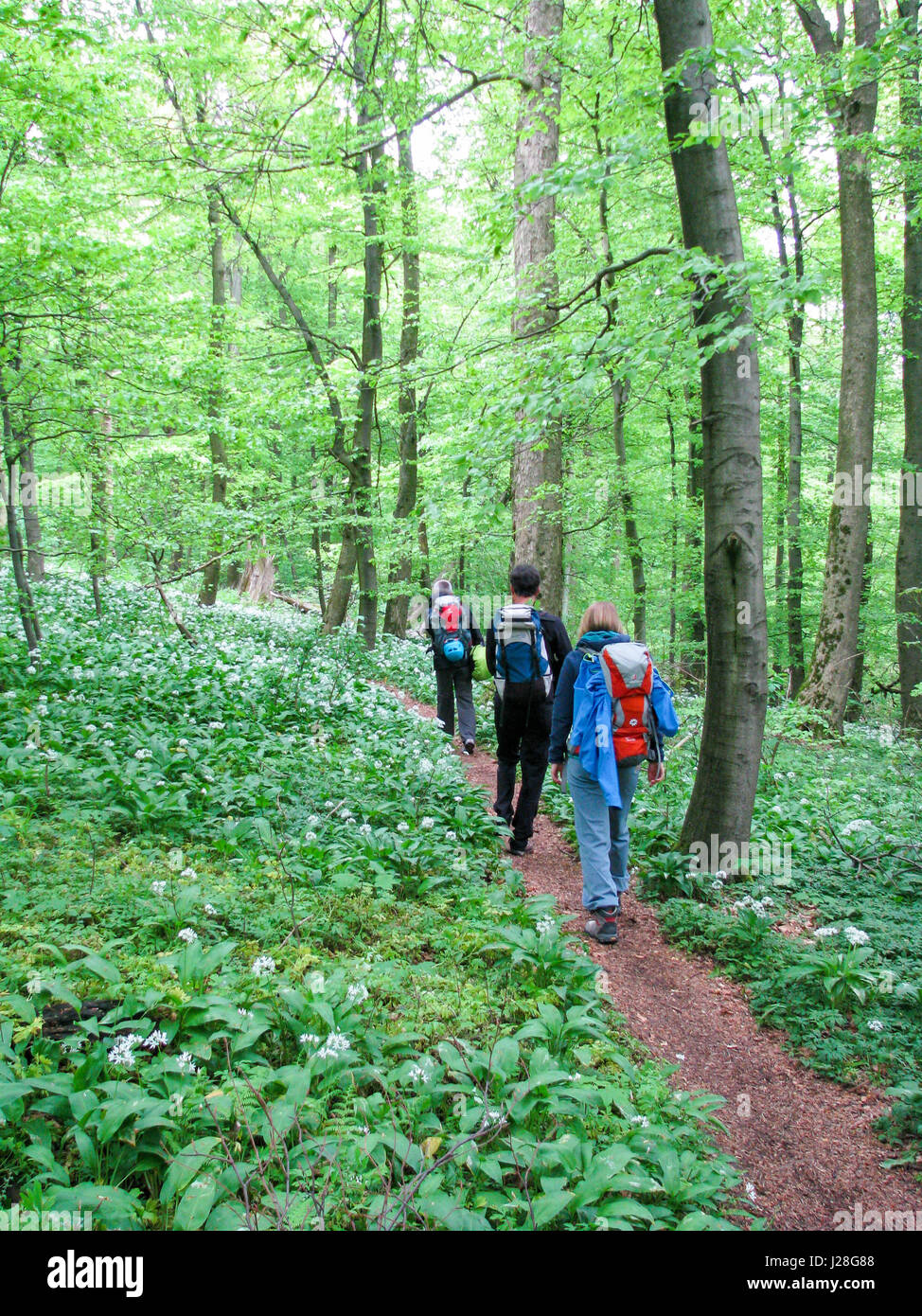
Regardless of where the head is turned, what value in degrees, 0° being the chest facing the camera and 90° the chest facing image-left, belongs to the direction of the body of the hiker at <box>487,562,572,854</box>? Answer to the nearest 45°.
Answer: approximately 180°

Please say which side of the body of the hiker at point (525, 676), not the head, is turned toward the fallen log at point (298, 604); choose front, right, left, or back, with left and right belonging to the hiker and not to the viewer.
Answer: front

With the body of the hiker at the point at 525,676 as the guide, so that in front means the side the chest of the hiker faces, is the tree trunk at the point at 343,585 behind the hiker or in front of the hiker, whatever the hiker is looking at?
in front

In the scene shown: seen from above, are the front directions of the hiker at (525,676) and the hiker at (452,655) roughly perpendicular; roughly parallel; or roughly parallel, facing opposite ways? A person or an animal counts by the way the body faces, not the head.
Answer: roughly parallel

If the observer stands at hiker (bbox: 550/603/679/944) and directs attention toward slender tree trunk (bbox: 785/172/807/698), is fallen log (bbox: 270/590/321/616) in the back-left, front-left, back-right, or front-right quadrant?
front-left

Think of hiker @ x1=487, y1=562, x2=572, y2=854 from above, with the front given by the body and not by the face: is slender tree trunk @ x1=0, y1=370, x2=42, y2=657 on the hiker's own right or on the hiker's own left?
on the hiker's own left

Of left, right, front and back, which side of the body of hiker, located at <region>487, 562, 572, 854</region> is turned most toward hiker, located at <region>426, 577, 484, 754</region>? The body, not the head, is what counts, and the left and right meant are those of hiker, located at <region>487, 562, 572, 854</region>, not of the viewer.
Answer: front

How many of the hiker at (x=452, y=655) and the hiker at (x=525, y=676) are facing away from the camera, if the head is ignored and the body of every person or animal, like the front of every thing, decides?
2

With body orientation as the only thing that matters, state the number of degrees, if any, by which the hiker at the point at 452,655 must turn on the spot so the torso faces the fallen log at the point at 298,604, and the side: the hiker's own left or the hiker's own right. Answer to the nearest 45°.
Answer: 0° — they already face it

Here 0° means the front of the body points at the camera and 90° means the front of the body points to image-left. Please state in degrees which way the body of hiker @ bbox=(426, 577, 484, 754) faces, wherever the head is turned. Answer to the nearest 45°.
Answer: approximately 180°
